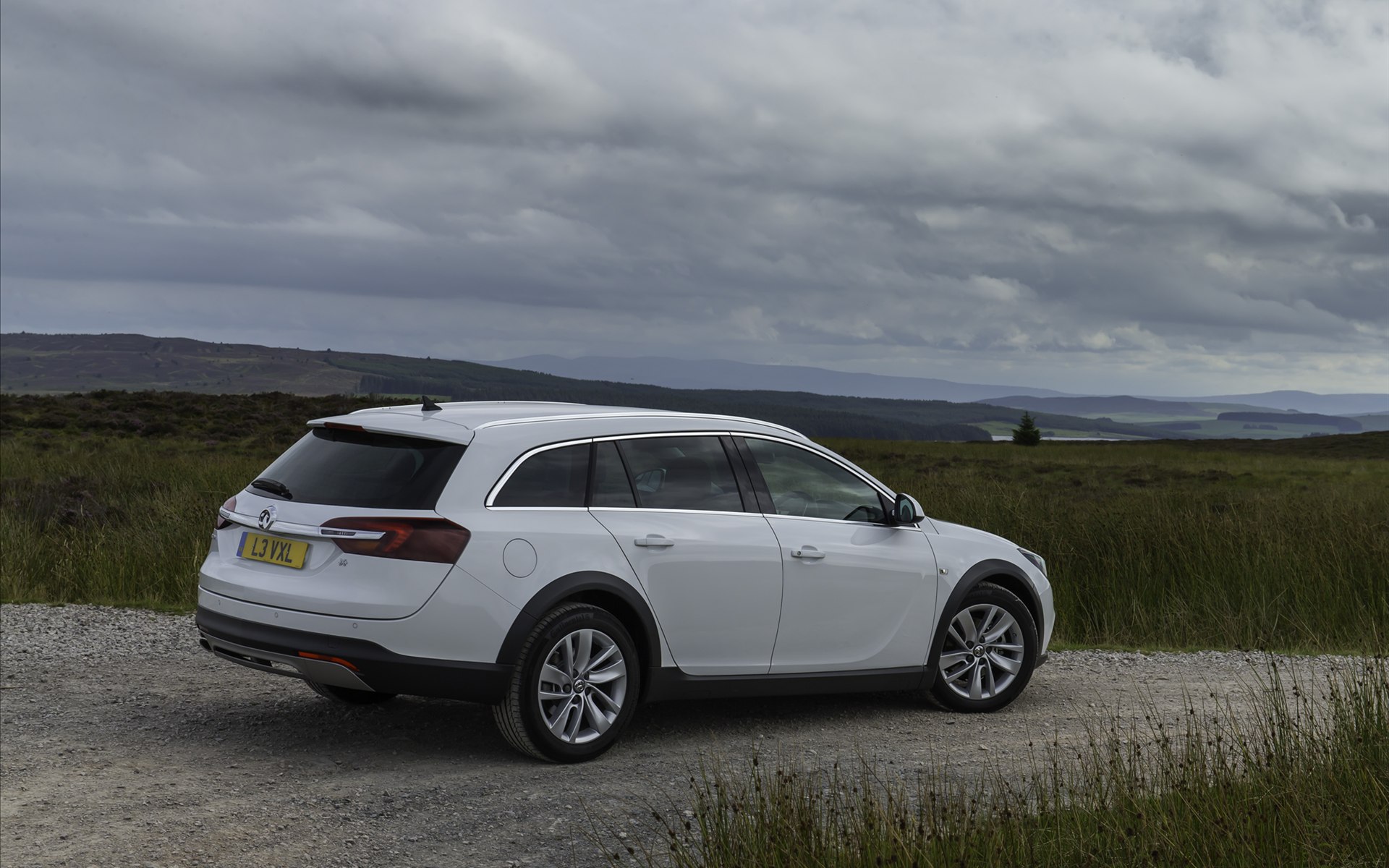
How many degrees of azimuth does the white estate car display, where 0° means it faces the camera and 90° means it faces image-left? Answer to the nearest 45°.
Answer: approximately 225°
